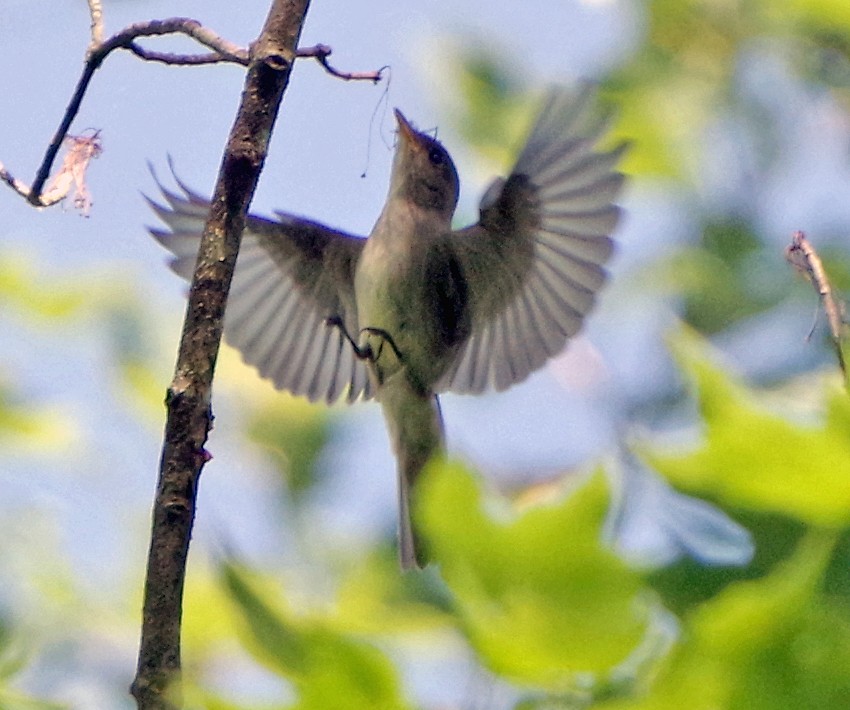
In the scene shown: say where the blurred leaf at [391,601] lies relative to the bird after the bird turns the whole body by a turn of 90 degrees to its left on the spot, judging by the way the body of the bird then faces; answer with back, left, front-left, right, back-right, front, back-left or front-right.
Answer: front-right

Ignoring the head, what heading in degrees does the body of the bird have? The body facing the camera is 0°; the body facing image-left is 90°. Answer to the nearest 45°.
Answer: approximately 45°

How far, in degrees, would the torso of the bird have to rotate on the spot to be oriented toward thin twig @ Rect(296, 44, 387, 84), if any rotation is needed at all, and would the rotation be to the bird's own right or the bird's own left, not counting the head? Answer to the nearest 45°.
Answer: approximately 45° to the bird's own left

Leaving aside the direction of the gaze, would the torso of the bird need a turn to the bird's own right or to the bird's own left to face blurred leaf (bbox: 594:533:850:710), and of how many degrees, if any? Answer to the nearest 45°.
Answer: approximately 45° to the bird's own left
